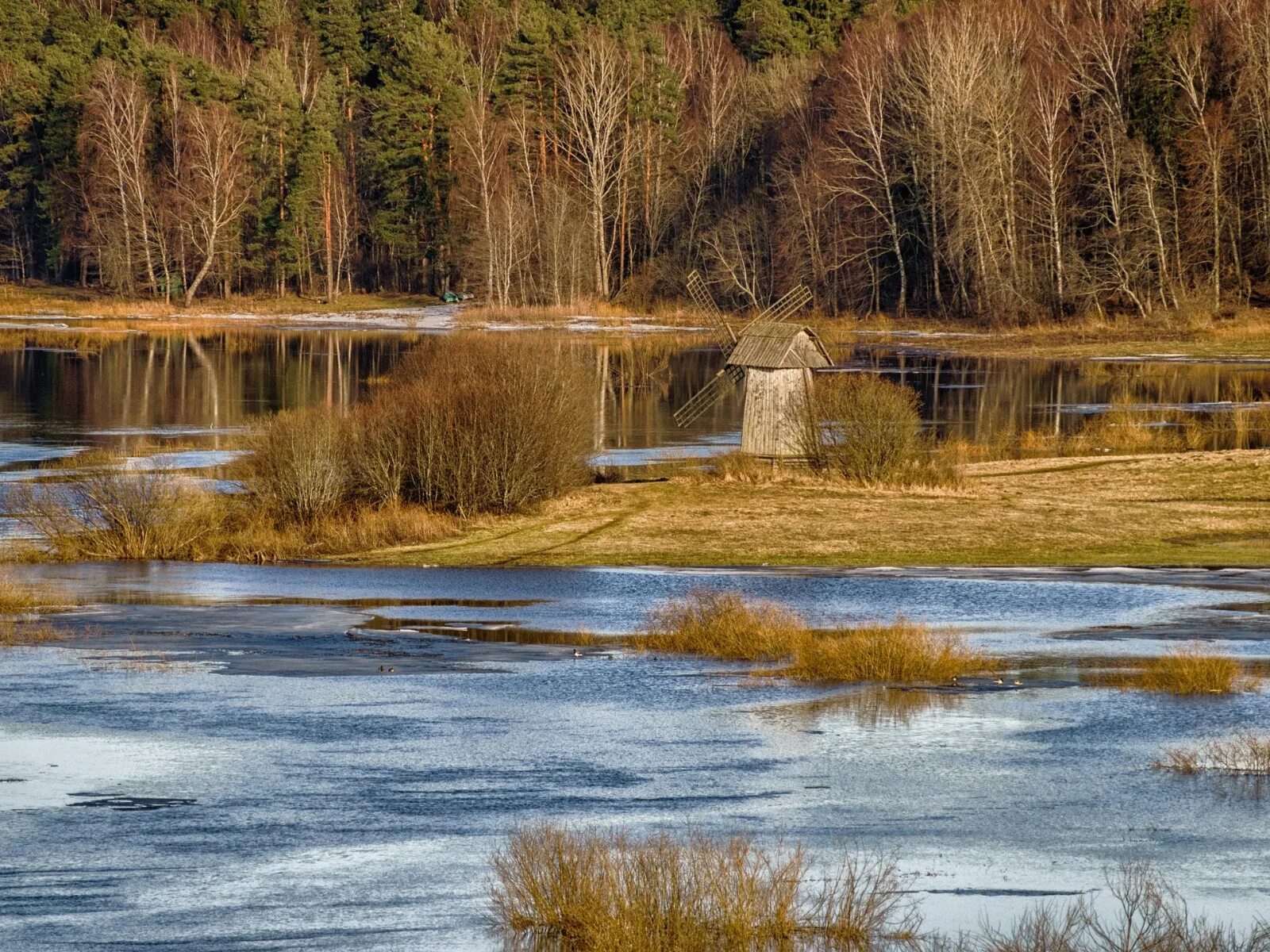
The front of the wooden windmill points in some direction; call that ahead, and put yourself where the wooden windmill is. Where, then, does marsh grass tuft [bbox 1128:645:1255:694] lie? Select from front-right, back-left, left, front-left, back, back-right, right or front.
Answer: back-left

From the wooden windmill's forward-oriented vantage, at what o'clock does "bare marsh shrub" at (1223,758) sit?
The bare marsh shrub is roughly at 7 o'clock from the wooden windmill.

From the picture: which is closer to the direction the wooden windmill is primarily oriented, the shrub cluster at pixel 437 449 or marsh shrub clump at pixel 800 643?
the shrub cluster
